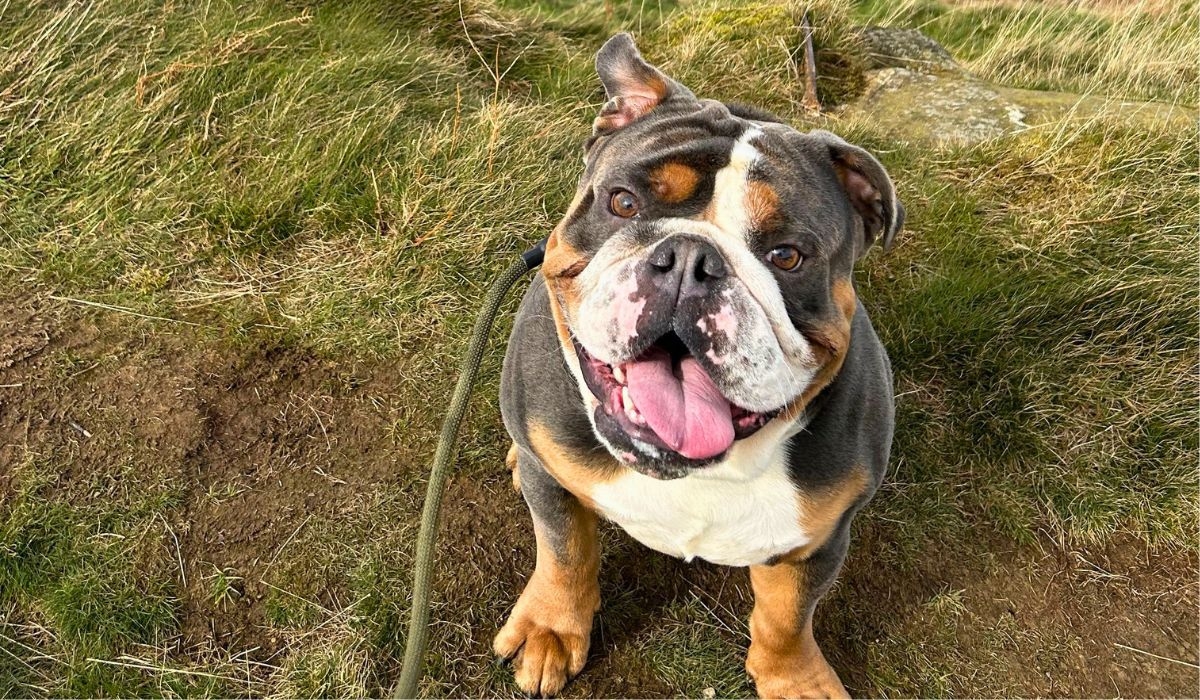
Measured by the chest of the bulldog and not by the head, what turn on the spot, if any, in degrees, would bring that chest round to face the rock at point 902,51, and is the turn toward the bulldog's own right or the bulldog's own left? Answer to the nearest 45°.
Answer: approximately 180°

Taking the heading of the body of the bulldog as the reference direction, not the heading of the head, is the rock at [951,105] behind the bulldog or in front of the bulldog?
behind

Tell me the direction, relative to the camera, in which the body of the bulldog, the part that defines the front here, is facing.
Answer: toward the camera
